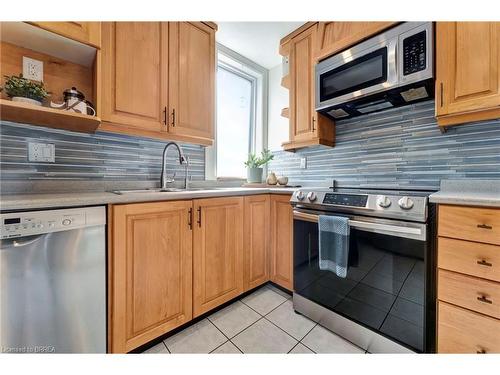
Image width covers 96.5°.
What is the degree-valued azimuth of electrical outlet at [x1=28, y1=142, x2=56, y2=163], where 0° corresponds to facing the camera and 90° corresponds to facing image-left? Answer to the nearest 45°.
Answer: approximately 0°

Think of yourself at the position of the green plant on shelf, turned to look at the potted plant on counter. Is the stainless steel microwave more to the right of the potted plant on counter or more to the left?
right

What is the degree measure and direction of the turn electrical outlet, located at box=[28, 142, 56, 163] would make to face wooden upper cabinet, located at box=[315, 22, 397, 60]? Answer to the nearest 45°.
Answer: approximately 45° to its left

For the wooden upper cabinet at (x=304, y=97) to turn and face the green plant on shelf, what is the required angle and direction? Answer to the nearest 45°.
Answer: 0° — it already faces it

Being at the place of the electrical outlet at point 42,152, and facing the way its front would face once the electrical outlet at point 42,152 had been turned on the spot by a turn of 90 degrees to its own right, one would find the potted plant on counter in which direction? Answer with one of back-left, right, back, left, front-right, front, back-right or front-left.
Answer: back

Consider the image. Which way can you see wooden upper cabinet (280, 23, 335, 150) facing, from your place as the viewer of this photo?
facing the viewer and to the left of the viewer

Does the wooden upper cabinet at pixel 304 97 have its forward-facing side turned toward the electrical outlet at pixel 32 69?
yes

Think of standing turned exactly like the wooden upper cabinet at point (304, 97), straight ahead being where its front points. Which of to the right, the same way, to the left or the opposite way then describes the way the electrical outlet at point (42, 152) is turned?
to the left

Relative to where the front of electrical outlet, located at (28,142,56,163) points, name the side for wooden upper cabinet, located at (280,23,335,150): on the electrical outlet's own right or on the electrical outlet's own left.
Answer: on the electrical outlet's own left

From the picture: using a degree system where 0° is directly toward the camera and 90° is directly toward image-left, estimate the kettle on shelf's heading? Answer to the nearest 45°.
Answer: approximately 90°

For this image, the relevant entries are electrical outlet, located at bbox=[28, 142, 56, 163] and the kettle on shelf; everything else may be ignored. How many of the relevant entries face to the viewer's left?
1
